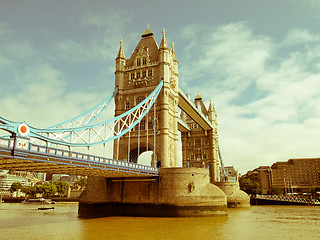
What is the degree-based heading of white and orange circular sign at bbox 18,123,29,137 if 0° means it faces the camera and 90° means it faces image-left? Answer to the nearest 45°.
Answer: approximately 0°
